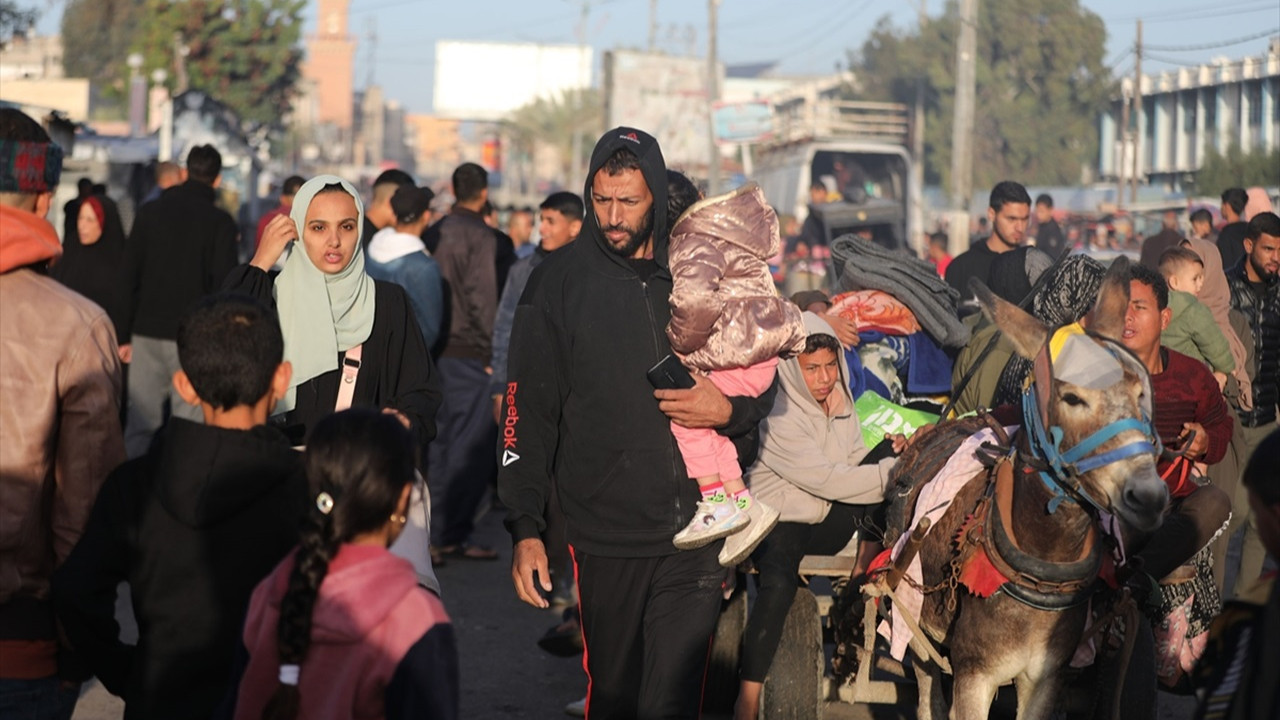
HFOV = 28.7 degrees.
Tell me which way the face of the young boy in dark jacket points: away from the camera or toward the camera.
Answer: away from the camera

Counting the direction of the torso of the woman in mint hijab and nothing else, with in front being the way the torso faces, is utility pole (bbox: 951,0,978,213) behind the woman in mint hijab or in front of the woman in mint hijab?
behind

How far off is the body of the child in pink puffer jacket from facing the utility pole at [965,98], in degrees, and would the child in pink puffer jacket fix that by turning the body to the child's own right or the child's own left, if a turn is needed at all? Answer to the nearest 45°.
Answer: approximately 90° to the child's own right

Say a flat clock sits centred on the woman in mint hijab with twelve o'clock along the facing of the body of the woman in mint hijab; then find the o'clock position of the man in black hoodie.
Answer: The man in black hoodie is roughly at 10 o'clock from the woman in mint hijab.

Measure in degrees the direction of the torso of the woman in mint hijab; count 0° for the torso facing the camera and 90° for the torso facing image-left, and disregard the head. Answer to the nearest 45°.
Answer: approximately 0°
